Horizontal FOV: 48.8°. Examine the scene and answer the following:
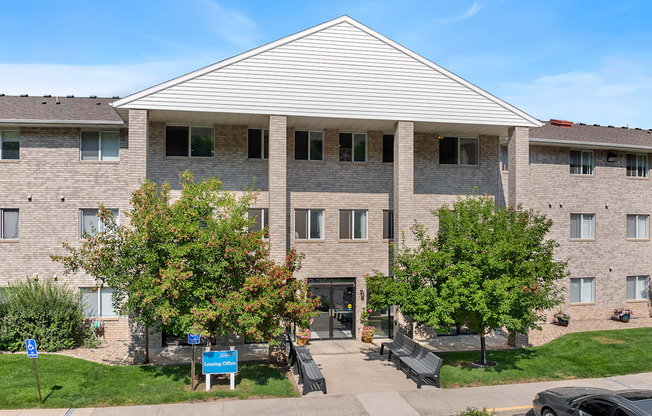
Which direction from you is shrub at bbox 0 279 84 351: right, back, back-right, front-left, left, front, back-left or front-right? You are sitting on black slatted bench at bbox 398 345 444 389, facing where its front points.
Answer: front-right

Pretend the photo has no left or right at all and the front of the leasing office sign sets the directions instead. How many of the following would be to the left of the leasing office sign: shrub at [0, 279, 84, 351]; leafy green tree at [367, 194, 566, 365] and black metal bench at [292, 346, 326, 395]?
2

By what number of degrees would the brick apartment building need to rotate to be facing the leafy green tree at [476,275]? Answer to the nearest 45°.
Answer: approximately 45° to its left

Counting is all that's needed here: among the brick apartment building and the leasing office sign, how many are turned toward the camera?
2

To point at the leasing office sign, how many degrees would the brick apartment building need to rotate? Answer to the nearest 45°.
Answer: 0° — it already faces it

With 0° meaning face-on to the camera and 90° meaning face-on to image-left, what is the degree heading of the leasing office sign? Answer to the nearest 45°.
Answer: approximately 0°

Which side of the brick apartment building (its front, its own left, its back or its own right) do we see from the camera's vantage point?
front

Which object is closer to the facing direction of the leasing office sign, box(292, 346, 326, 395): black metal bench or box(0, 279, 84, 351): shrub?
the black metal bench

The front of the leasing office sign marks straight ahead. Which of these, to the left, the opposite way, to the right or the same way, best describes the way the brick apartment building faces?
the same way

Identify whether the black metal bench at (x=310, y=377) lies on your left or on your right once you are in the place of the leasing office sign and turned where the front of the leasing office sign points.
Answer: on your left

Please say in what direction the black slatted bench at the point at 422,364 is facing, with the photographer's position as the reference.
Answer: facing the viewer and to the left of the viewer

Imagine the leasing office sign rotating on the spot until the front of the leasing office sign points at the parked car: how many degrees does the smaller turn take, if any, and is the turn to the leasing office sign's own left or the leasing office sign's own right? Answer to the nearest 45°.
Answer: approximately 45° to the leasing office sign's own left

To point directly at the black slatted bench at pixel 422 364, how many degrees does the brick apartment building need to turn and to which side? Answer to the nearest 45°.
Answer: approximately 45° to its left

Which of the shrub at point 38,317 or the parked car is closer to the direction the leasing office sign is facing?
the parked car

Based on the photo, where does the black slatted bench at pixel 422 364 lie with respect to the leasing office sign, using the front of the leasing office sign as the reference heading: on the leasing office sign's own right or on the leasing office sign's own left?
on the leasing office sign's own left

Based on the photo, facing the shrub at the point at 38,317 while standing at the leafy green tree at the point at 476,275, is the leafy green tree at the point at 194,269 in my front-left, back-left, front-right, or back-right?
front-left

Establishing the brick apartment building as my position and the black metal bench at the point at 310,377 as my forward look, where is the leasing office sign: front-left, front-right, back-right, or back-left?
front-right
